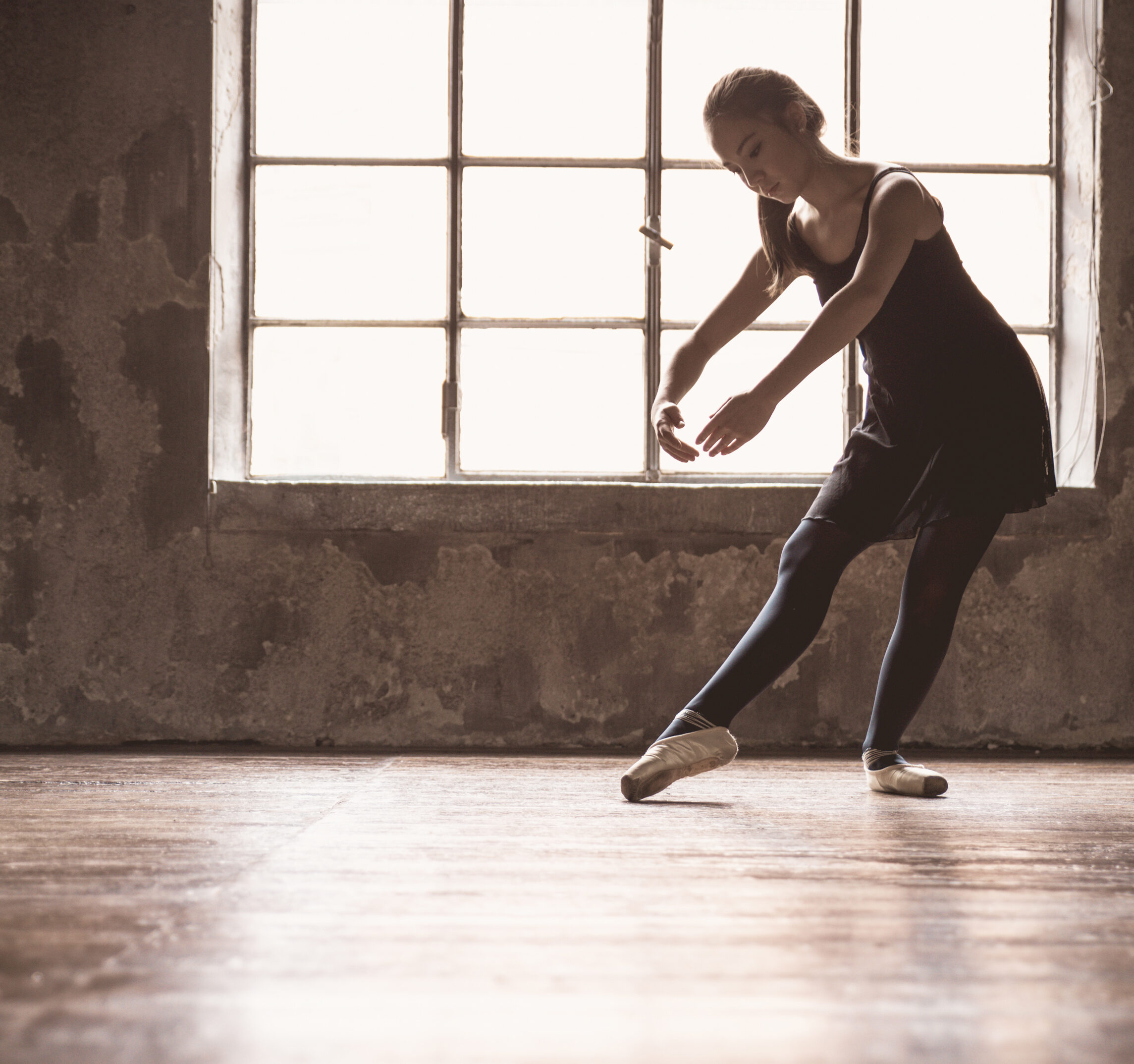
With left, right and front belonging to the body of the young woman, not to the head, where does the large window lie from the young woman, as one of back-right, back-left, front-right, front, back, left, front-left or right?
right

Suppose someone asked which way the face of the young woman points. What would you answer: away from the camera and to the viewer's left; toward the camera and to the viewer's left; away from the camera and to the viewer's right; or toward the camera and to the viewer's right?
toward the camera and to the viewer's left

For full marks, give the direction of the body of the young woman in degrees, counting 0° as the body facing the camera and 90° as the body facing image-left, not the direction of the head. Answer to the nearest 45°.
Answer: approximately 45°
